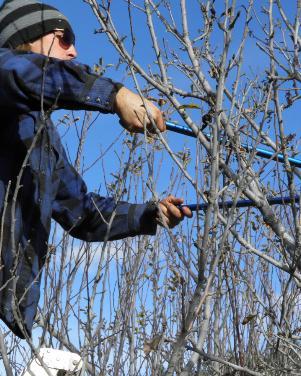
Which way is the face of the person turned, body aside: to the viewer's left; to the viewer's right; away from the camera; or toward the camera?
to the viewer's right

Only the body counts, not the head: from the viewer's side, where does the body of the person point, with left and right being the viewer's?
facing to the right of the viewer
